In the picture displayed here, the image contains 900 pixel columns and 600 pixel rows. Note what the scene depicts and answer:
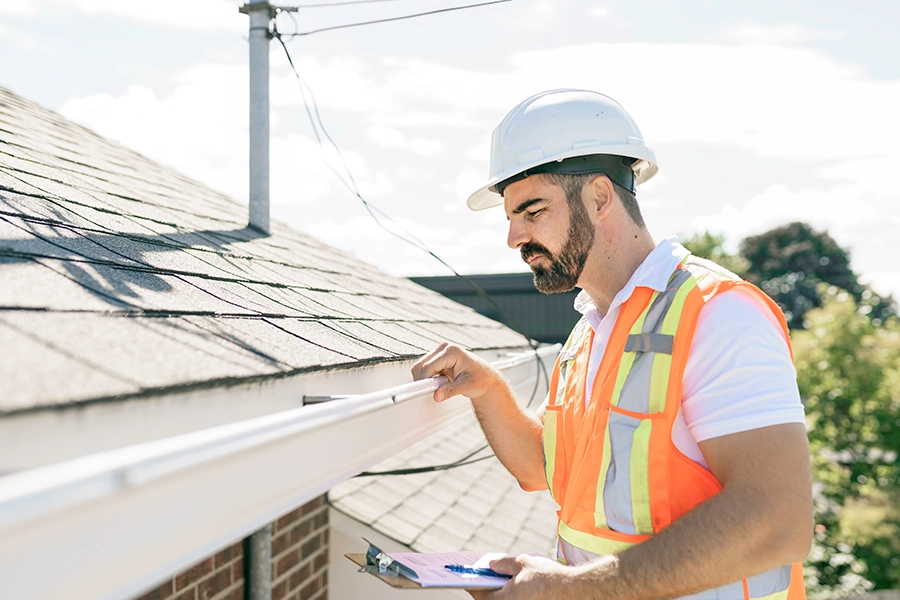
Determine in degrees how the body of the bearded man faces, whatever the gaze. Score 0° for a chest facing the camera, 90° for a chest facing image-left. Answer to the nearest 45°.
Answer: approximately 45°

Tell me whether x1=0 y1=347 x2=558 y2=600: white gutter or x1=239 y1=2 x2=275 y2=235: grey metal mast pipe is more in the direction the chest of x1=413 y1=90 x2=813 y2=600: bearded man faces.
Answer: the white gutter

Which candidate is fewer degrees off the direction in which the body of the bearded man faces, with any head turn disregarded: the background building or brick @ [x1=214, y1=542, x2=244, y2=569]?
the brick

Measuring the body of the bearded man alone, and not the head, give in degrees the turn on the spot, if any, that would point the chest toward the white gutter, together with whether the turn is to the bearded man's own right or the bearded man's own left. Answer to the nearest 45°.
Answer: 0° — they already face it

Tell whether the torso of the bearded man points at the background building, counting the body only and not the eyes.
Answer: no

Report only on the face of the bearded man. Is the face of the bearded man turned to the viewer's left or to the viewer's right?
to the viewer's left
